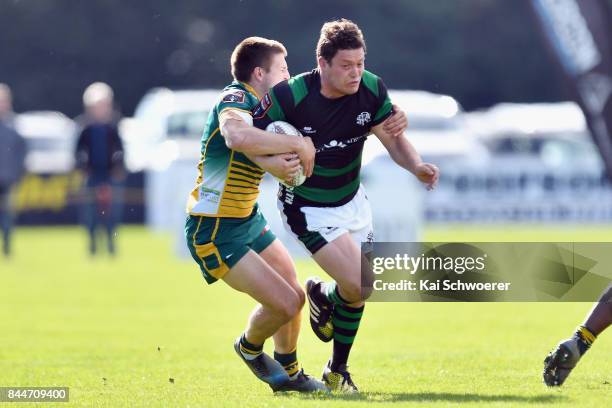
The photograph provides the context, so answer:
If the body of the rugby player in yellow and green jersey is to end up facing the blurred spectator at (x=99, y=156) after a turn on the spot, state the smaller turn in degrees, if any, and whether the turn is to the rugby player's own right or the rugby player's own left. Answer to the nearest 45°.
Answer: approximately 90° to the rugby player's own left

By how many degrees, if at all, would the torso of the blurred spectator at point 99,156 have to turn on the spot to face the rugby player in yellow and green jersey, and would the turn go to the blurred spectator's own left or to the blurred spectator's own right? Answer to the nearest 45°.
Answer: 0° — they already face them

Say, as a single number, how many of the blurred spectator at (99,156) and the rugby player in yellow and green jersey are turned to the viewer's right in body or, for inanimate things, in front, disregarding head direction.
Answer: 1

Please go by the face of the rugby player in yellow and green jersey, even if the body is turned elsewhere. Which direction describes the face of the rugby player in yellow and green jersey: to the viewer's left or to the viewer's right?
to the viewer's right

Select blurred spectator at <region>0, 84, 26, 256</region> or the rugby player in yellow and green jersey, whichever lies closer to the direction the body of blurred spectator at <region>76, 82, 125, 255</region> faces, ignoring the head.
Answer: the rugby player in yellow and green jersey

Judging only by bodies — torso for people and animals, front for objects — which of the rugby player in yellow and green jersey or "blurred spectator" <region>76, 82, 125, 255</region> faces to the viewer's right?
the rugby player in yellow and green jersey

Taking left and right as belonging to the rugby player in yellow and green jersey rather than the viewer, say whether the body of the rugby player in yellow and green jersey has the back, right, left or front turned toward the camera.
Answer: right

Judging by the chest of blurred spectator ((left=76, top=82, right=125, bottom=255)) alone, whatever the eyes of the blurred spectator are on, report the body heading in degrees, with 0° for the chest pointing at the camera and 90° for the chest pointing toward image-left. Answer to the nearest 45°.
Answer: approximately 0°

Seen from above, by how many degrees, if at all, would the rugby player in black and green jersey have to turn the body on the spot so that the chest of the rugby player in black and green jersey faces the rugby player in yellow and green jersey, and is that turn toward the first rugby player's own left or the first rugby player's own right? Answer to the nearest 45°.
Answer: approximately 135° to the first rugby player's own right

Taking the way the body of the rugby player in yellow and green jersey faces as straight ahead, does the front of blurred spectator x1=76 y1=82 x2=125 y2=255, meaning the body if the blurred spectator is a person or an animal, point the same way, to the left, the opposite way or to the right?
to the right

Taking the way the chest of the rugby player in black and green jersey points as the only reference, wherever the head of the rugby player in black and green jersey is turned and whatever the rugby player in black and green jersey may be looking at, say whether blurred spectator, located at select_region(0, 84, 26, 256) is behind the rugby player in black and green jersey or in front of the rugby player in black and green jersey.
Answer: behind
